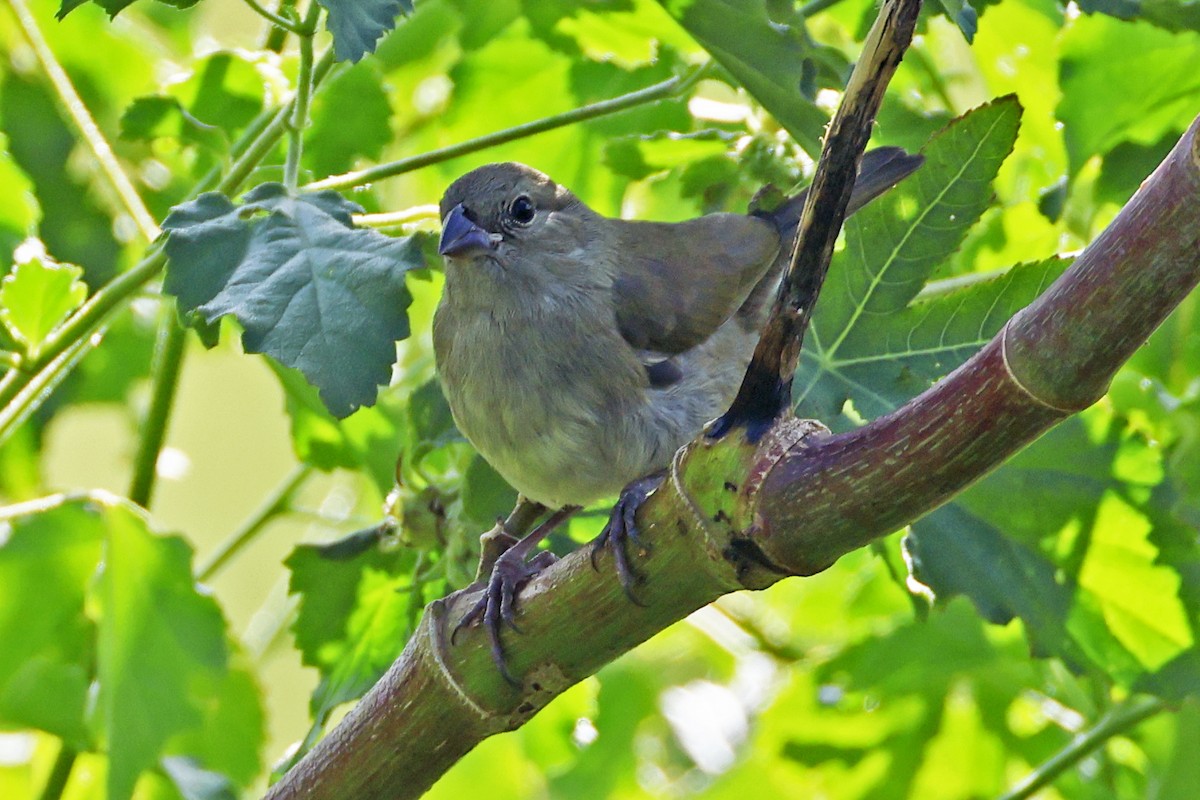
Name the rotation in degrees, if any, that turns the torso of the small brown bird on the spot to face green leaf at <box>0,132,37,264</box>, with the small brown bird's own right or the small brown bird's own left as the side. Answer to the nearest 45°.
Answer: approximately 45° to the small brown bird's own right

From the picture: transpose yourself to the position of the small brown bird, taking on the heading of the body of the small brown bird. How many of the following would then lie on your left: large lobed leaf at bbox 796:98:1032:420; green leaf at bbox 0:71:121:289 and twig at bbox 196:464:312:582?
1

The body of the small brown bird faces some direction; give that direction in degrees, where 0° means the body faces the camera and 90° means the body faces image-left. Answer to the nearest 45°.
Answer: approximately 45°

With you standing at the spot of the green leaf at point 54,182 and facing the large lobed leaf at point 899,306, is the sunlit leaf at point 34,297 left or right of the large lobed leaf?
right

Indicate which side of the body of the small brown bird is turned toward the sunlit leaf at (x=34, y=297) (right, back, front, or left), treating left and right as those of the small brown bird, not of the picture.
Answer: right

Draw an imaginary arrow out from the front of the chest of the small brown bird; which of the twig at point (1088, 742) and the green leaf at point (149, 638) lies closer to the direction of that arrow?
the green leaf

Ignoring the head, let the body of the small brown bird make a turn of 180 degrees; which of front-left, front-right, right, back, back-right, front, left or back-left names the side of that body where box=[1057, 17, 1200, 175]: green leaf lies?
front-right

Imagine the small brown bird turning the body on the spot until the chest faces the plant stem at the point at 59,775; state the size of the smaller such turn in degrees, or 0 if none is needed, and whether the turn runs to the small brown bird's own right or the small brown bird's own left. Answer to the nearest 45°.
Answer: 0° — it already faces it

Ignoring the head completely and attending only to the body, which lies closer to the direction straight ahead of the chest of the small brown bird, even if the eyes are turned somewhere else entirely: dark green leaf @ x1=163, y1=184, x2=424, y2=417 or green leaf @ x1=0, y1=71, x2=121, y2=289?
the dark green leaf
